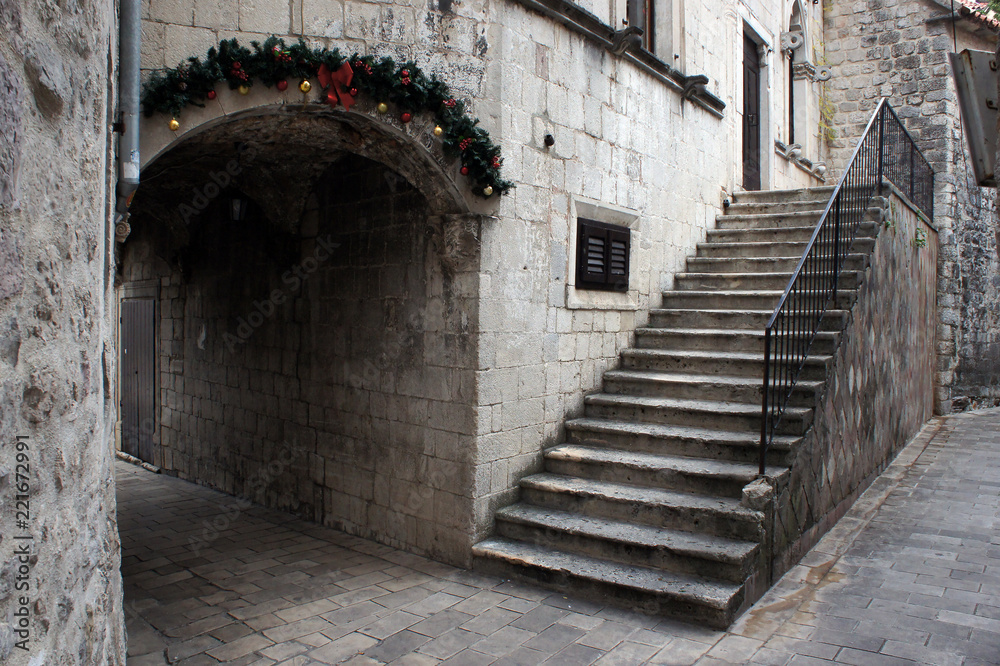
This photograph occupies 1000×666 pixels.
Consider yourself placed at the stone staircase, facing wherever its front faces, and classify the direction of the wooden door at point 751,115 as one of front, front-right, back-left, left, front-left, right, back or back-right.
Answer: back-right

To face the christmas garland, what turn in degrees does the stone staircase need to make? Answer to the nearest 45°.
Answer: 0° — it already faces it

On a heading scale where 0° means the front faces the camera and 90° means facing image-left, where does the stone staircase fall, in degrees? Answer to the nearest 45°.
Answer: approximately 45°

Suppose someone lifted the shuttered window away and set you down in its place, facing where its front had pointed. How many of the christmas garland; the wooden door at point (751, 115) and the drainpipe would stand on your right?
2

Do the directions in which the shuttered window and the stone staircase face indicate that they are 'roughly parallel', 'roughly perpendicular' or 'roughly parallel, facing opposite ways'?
roughly perpendicular

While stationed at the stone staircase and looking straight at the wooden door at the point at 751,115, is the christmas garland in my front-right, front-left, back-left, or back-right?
back-left

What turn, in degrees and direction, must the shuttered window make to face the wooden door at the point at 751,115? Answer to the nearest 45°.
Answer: approximately 90° to its left

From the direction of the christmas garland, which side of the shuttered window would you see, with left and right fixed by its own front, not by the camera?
right

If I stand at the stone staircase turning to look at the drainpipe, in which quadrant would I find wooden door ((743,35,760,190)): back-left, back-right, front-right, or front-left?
back-right
